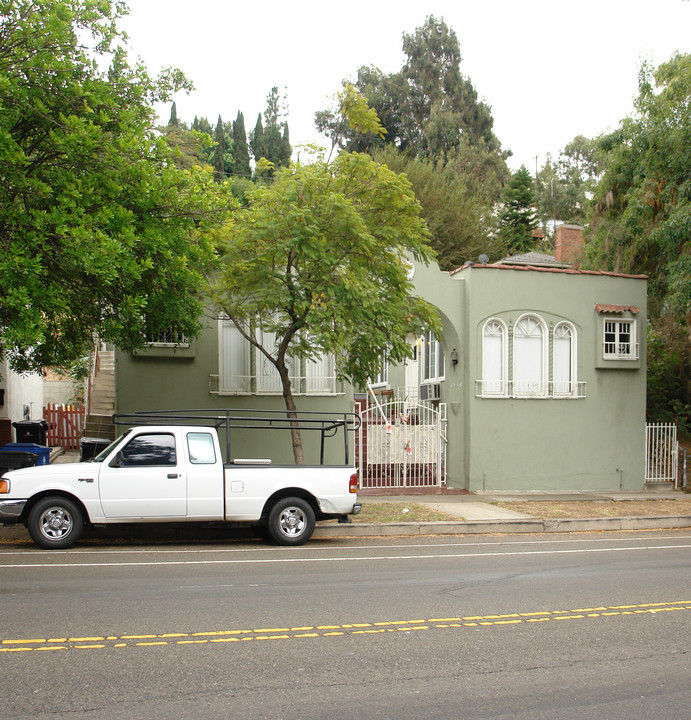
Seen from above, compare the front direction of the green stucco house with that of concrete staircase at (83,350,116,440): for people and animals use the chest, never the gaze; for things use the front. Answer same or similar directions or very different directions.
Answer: same or similar directions

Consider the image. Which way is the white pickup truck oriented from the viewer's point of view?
to the viewer's left

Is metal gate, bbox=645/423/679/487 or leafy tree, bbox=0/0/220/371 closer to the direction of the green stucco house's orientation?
the leafy tree

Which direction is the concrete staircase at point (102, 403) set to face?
toward the camera

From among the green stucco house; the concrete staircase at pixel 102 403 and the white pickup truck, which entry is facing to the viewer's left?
the white pickup truck

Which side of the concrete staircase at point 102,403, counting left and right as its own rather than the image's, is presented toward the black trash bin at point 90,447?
front

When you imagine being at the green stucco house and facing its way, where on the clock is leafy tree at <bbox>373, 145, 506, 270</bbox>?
The leafy tree is roughly at 6 o'clock from the green stucco house.

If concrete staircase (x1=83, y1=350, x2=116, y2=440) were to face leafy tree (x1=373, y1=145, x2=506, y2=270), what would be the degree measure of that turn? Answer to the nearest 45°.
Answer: approximately 135° to its left

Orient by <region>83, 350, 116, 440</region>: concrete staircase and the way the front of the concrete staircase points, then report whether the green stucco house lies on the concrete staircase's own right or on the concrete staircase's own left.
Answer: on the concrete staircase's own left

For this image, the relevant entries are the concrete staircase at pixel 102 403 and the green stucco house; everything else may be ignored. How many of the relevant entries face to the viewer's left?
0

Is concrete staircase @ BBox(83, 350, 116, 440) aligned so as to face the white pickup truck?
yes

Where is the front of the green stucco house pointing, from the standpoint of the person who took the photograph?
facing the viewer
